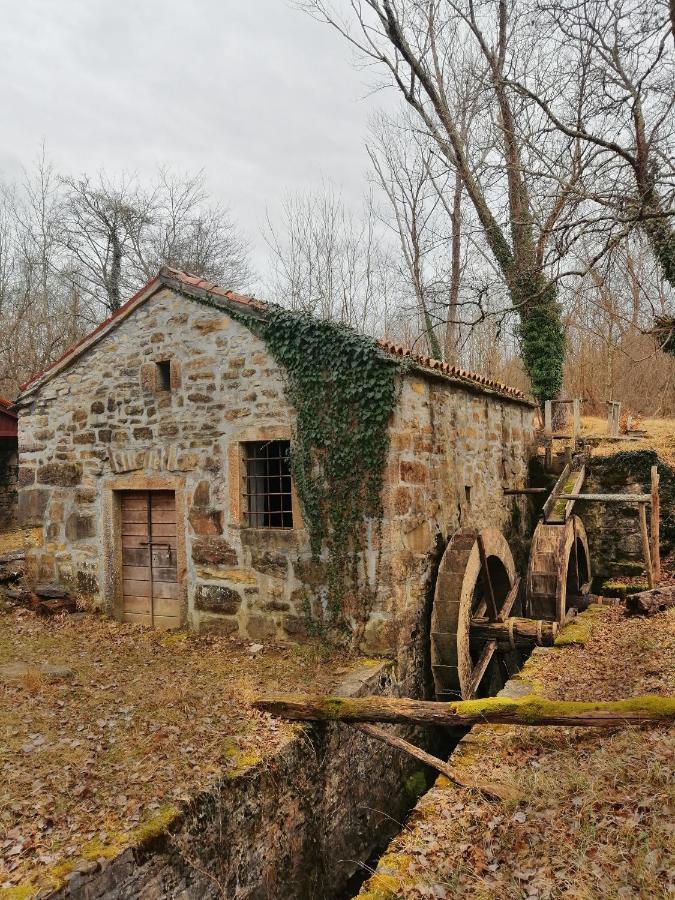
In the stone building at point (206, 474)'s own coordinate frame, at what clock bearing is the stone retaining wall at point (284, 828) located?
The stone retaining wall is roughly at 10 o'clock from the stone building.

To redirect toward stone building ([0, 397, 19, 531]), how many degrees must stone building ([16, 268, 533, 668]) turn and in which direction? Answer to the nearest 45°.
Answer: approximately 90° to its right

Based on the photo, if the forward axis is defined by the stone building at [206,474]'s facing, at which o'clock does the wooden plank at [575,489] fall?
The wooden plank is roughly at 7 o'clock from the stone building.

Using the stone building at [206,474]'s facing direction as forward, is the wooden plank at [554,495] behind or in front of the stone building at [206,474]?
behind

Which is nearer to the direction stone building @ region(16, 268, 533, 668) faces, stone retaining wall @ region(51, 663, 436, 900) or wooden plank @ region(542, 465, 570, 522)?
the stone retaining wall

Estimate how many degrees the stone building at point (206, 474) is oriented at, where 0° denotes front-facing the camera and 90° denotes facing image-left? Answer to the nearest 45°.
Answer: approximately 45°

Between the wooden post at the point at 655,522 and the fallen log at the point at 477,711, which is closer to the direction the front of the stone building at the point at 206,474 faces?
the fallen log
